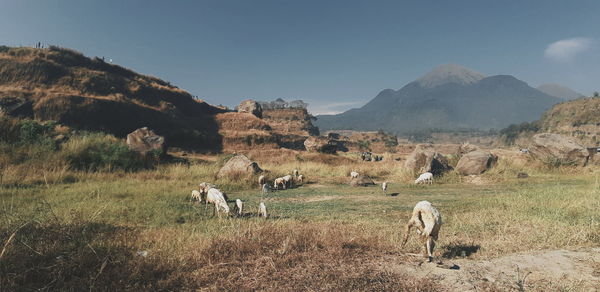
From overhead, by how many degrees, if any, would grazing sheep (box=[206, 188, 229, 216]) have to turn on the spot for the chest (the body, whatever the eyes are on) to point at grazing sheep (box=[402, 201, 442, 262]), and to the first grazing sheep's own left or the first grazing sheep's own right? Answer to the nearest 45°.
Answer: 0° — it already faces it

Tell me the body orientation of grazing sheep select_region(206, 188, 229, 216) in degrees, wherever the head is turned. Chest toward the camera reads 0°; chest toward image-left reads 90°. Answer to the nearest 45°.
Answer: approximately 315°

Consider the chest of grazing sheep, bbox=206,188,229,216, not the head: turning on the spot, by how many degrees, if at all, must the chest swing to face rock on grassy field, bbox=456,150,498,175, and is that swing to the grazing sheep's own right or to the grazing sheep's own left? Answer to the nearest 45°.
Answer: approximately 90° to the grazing sheep's own left

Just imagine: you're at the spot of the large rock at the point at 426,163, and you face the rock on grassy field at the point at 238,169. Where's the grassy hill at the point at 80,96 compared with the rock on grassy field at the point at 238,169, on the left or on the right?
right

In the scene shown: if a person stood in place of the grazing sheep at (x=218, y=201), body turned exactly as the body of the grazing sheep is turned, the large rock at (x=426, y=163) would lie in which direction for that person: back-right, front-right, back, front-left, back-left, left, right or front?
left

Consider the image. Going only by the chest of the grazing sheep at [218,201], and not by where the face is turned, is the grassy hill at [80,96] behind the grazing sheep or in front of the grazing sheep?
behind

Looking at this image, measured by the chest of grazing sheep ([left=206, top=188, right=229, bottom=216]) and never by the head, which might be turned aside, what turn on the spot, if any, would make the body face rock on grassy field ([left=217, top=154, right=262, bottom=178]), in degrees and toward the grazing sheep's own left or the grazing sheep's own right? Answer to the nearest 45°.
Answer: approximately 135° to the grazing sheep's own left
